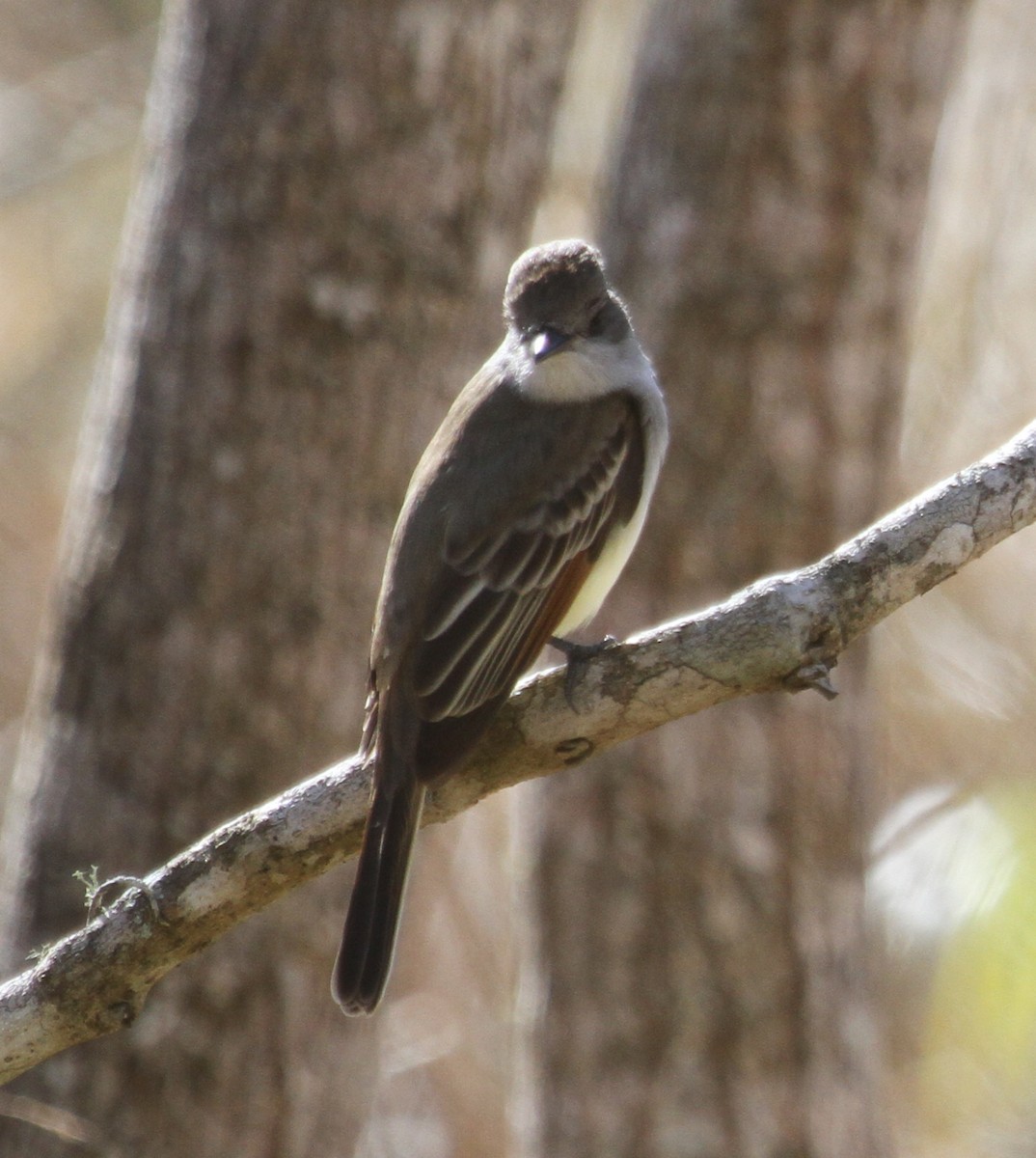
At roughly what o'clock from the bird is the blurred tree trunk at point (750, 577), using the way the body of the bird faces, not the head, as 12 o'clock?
The blurred tree trunk is roughly at 11 o'clock from the bird.

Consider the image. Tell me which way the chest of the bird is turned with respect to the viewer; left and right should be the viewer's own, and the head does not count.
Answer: facing away from the viewer and to the right of the viewer
